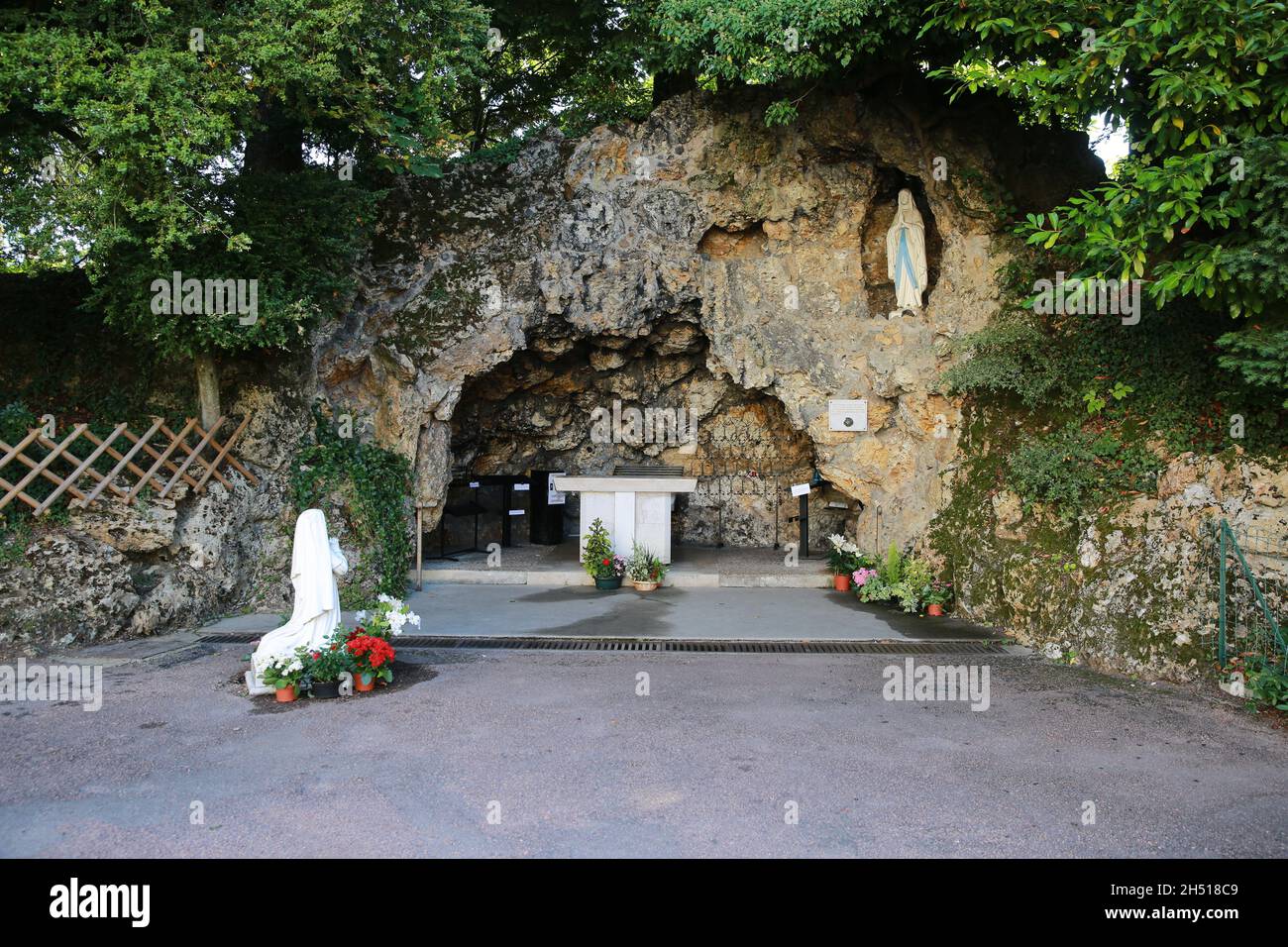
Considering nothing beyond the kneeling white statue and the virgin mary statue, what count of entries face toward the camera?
1

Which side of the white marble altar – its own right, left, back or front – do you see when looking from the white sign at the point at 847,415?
left

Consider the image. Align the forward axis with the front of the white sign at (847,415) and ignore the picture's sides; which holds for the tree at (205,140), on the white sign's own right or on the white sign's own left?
on the white sign's own right

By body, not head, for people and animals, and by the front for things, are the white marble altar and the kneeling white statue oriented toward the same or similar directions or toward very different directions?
very different directions

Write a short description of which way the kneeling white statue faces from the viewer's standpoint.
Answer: facing away from the viewer and to the right of the viewer

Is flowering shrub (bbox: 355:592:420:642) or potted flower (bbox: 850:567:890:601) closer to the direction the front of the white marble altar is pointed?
the flowering shrub
